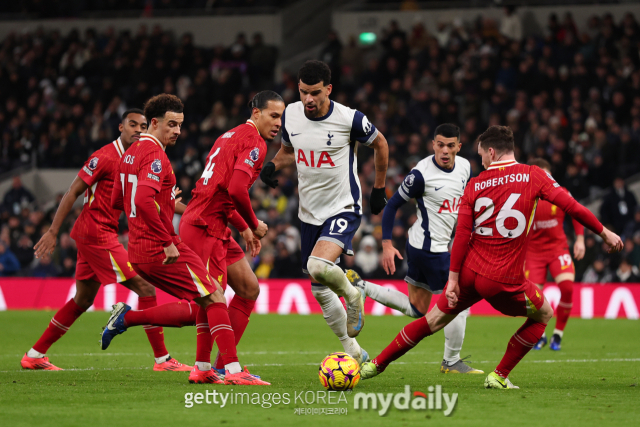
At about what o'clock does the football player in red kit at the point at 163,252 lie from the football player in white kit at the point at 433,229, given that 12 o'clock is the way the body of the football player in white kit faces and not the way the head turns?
The football player in red kit is roughly at 3 o'clock from the football player in white kit.

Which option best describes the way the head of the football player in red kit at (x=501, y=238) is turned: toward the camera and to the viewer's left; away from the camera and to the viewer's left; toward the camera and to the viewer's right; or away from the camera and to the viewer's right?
away from the camera and to the viewer's left

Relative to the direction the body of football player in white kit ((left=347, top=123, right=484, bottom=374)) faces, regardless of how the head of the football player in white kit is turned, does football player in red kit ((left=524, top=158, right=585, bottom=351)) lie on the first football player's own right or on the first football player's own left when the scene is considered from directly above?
on the first football player's own left

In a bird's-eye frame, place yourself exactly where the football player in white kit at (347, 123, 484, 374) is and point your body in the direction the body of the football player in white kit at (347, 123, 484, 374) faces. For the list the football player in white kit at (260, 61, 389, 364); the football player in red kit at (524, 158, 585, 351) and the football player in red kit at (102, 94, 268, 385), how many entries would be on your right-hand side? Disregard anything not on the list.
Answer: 2

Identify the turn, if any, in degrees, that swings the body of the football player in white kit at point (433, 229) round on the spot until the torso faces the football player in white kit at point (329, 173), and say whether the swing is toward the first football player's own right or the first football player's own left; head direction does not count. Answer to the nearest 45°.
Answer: approximately 90° to the first football player's own right

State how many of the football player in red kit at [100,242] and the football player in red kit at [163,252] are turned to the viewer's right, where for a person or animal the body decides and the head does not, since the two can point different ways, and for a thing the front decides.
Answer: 2

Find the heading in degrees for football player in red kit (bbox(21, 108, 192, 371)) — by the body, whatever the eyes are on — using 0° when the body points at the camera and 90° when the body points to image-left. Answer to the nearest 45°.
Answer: approximately 270°

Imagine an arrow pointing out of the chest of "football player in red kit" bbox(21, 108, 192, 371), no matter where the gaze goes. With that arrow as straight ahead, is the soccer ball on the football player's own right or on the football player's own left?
on the football player's own right

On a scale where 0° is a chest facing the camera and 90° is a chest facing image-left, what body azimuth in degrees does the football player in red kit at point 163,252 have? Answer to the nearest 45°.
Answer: approximately 270°

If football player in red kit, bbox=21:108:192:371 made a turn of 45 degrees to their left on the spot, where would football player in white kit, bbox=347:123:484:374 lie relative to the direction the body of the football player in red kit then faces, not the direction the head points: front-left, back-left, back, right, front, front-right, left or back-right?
front-right
